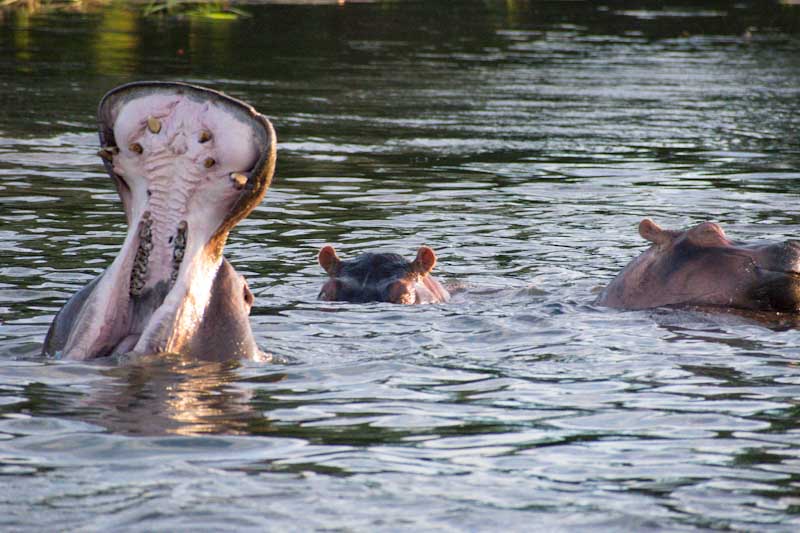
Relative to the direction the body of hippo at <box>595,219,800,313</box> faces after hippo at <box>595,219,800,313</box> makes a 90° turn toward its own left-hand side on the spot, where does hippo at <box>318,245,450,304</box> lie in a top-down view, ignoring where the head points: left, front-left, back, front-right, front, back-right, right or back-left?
left

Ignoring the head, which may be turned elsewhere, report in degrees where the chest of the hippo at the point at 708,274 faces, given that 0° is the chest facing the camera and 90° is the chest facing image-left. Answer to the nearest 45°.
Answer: approximately 270°

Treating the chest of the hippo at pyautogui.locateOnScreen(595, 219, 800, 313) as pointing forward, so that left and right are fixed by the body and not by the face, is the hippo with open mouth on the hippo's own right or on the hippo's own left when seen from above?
on the hippo's own right
